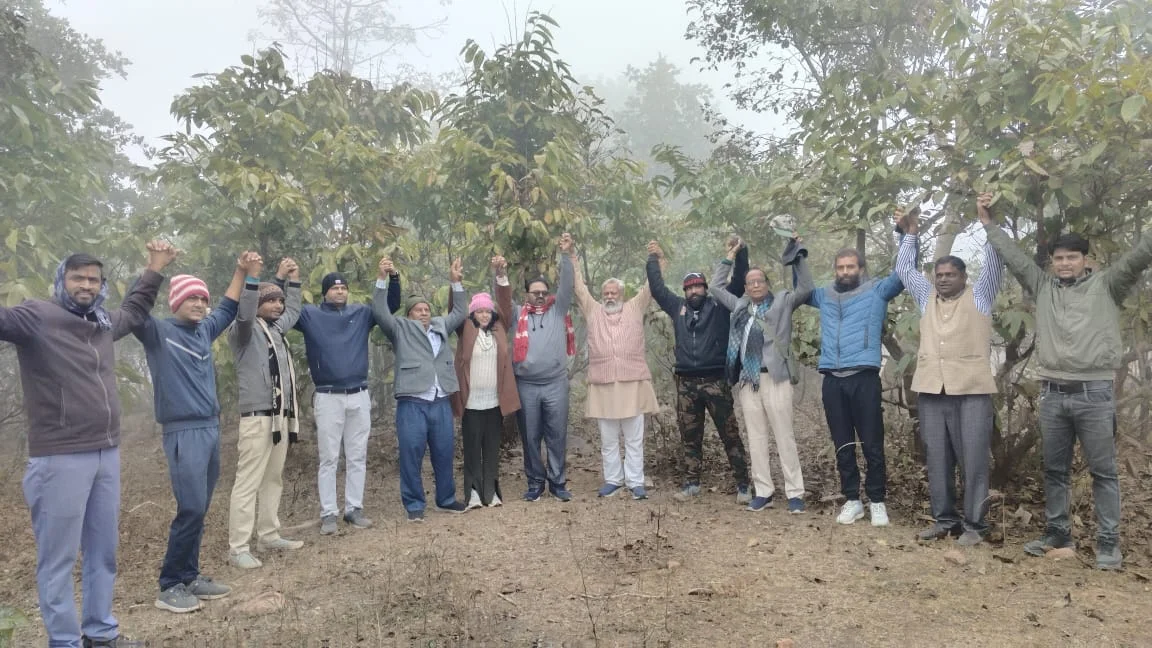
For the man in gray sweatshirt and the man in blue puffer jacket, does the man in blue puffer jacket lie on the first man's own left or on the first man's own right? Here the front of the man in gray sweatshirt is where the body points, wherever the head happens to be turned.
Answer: on the first man's own left

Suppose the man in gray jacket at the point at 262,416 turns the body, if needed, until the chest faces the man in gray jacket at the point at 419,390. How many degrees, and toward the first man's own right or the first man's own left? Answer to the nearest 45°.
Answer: approximately 45° to the first man's own left

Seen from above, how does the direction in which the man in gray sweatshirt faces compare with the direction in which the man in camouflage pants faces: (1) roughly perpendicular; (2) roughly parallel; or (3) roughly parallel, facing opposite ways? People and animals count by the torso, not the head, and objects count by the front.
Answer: roughly parallel

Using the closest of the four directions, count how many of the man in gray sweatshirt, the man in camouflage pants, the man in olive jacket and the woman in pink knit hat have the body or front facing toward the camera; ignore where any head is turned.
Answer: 4

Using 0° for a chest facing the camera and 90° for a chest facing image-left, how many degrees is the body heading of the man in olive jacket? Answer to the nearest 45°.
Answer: approximately 0°

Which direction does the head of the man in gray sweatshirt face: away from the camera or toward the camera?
toward the camera

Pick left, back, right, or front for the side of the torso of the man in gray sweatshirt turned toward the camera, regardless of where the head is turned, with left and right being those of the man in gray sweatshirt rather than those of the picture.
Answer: front

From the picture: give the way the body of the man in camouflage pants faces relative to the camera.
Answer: toward the camera

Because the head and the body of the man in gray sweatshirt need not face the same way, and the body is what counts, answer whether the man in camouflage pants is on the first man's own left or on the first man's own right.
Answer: on the first man's own left

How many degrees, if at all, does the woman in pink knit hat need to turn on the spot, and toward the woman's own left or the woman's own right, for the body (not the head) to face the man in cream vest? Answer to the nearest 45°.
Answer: approximately 45° to the woman's own left

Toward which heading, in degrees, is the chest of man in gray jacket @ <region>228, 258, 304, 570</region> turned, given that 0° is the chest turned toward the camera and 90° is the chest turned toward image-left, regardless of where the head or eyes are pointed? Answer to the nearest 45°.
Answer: approximately 315°

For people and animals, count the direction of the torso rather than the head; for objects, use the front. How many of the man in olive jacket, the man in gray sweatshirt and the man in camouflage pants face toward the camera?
3

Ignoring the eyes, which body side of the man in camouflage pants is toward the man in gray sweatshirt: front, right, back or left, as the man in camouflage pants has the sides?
right
